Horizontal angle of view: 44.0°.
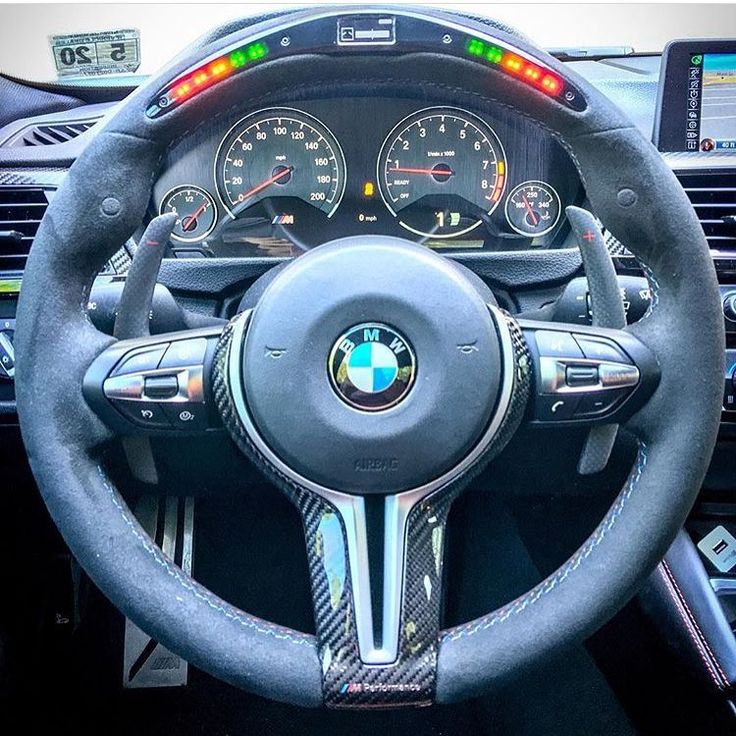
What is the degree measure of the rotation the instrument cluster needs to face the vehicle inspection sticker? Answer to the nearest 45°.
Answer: approximately 135° to its right

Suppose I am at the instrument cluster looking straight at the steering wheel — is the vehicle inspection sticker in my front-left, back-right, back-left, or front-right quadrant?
back-right

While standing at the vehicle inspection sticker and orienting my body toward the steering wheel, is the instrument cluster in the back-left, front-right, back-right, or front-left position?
front-left

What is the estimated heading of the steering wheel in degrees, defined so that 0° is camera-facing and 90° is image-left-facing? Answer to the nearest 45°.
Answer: approximately 0°

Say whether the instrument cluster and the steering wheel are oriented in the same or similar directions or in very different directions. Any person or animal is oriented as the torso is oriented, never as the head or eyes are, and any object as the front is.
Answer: same or similar directions

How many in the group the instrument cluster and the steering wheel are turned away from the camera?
0

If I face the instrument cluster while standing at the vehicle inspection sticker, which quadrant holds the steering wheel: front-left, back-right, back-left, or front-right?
front-right

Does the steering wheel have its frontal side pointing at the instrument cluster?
no

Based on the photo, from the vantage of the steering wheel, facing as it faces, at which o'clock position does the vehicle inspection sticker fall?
The vehicle inspection sticker is roughly at 5 o'clock from the steering wheel.

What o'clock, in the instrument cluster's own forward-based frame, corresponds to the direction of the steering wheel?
The steering wheel is roughly at 12 o'clock from the instrument cluster.

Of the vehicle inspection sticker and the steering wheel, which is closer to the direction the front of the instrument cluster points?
the steering wheel

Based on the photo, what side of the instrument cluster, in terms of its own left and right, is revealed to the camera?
front
